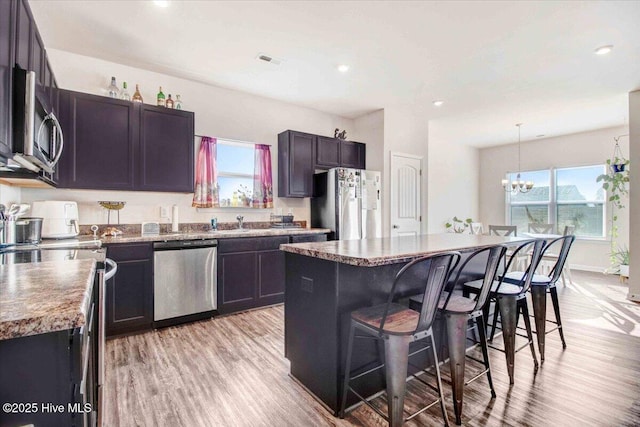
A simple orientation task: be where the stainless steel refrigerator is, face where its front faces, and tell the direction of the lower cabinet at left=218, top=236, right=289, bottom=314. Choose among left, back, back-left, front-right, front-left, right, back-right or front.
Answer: right

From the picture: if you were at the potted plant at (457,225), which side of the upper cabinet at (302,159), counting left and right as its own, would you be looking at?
left

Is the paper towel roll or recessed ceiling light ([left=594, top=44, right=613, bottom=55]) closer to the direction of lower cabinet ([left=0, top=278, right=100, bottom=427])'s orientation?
the recessed ceiling light

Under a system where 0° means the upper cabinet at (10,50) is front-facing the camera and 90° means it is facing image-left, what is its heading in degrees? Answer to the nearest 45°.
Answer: approximately 270°

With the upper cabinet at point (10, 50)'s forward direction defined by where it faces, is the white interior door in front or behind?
in front

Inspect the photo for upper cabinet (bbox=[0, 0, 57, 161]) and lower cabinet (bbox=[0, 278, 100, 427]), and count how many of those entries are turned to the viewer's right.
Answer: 2

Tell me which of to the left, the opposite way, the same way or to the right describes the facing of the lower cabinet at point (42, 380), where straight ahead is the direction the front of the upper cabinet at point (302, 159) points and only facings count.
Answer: to the left

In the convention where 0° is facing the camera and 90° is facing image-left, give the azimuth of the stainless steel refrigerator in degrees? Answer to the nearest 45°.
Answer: approximately 315°

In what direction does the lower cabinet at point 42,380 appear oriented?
to the viewer's right

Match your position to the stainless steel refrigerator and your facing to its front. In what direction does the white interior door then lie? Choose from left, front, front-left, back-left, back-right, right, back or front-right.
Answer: left

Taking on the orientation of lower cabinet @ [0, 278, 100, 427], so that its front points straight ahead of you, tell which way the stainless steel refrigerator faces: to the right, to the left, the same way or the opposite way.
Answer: to the right

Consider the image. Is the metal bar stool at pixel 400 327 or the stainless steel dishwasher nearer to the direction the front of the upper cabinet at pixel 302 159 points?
the metal bar stool

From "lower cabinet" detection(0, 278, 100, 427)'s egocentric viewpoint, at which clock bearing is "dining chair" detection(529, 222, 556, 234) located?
The dining chair is roughly at 12 o'clock from the lower cabinet.

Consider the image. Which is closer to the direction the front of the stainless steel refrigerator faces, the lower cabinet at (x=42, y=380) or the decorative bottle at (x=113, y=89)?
the lower cabinet

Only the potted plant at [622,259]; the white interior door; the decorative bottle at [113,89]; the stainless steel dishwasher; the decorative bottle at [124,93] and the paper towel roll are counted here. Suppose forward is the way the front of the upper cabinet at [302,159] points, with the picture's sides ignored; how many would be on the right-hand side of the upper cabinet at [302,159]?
4

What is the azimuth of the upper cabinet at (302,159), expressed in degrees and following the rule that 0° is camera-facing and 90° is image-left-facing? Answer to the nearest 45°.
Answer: approximately 315°

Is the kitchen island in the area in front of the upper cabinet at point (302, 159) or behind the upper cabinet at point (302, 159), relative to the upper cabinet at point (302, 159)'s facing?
in front
